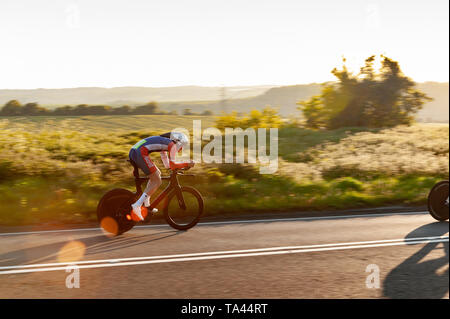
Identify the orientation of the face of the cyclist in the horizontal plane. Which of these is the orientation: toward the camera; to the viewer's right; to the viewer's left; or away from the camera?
to the viewer's right

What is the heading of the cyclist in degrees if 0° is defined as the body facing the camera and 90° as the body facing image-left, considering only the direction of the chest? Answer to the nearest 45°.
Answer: approximately 270°

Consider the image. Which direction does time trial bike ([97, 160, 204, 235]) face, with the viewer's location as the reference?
facing to the right of the viewer
